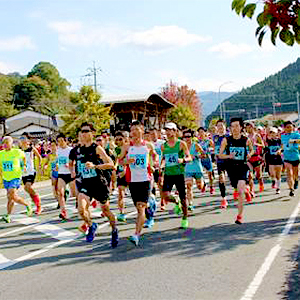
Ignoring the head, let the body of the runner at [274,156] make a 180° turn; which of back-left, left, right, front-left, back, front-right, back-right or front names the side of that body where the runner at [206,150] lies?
left

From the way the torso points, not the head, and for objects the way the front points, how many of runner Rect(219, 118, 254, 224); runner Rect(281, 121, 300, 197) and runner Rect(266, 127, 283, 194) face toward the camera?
3

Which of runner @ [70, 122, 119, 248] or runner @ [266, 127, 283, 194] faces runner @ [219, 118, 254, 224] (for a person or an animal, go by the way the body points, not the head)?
runner @ [266, 127, 283, 194]

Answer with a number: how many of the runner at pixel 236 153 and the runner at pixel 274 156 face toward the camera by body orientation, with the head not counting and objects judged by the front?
2

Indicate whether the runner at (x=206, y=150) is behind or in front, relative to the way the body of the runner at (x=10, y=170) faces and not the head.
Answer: behind

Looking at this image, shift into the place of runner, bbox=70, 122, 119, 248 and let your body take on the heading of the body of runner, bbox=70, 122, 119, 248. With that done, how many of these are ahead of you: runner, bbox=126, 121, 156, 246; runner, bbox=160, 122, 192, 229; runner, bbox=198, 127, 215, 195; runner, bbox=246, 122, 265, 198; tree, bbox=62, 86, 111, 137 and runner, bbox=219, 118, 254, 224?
0

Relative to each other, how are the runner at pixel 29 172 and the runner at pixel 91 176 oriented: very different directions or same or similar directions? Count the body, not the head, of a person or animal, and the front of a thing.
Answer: same or similar directions

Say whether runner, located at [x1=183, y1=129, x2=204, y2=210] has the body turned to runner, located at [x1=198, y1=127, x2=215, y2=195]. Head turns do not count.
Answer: no

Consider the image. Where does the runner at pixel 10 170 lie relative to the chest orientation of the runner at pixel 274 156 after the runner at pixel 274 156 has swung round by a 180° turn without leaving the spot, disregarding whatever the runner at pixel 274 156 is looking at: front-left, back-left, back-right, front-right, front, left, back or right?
back-left

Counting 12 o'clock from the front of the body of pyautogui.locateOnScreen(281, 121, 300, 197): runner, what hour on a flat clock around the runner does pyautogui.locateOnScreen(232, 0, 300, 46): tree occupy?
The tree is roughly at 12 o'clock from the runner.

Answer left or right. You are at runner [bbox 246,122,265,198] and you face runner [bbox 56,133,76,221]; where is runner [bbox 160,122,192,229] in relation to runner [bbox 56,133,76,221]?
left

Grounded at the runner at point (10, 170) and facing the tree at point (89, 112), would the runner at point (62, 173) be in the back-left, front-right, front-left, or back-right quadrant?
front-right

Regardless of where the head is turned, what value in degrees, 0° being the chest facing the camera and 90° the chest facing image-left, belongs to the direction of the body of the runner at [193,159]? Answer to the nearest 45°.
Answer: approximately 45°

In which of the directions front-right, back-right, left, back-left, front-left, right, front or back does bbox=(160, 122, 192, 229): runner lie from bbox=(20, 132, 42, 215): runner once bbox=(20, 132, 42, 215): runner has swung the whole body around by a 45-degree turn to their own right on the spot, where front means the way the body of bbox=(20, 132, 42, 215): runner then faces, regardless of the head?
back-left

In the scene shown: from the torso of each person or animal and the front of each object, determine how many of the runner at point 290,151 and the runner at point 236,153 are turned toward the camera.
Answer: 2

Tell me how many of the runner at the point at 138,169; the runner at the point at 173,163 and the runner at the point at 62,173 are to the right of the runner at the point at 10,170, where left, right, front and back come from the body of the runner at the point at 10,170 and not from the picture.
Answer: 0

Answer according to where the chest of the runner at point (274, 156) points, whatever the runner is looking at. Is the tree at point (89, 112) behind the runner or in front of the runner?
behind

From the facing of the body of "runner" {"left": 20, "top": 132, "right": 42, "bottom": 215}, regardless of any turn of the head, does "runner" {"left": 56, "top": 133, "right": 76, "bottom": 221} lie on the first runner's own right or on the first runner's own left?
on the first runner's own left

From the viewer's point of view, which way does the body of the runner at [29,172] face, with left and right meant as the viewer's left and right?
facing the viewer and to the left of the viewer

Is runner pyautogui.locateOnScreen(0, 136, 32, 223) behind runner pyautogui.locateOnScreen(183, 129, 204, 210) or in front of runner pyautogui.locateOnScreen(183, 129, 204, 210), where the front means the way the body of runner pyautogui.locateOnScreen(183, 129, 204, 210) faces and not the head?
in front

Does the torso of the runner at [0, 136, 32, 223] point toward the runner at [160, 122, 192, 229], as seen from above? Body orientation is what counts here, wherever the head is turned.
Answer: no

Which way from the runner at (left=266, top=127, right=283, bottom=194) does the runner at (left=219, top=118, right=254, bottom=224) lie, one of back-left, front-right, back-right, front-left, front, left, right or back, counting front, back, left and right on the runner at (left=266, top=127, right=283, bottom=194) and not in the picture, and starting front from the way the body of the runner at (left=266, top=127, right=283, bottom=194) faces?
front
